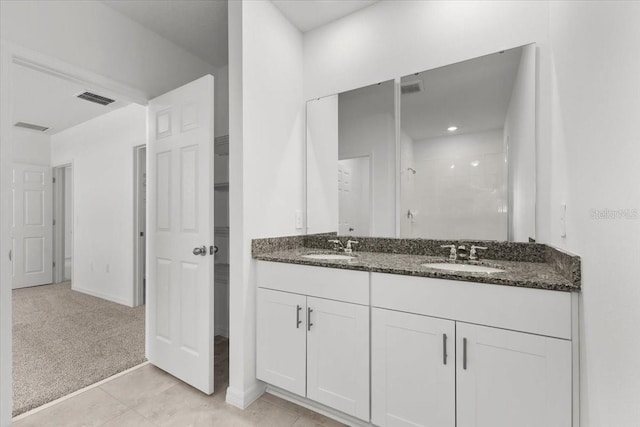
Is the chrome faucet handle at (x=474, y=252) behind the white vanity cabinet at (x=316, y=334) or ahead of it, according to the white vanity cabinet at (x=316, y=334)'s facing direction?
behind

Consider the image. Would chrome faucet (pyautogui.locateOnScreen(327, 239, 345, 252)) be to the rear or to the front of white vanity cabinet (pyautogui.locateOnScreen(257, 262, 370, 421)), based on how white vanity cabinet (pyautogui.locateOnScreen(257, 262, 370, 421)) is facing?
to the rear

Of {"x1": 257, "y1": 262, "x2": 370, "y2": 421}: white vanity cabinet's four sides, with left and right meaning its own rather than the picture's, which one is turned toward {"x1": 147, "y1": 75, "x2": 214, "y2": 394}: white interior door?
right

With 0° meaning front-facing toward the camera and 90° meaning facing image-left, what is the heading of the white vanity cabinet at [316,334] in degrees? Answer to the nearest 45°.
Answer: approximately 45°

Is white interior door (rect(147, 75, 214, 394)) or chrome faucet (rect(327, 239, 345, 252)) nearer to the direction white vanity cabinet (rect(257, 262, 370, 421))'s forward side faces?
the white interior door

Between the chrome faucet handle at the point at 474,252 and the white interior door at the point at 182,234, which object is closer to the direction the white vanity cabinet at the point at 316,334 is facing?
the white interior door

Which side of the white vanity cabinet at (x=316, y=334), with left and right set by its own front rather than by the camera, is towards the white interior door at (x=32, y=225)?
right

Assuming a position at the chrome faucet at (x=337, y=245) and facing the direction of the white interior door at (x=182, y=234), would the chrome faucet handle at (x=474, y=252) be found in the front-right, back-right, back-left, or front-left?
back-left
